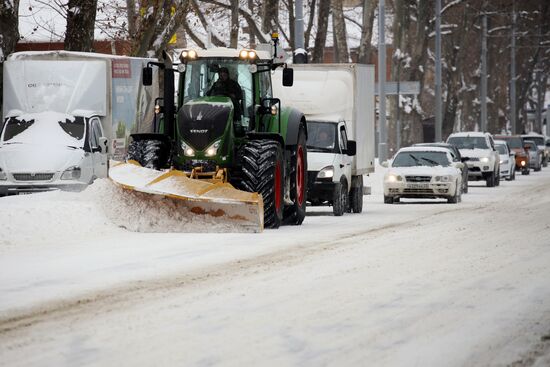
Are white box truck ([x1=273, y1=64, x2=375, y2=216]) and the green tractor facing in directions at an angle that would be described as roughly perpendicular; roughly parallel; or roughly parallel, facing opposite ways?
roughly parallel

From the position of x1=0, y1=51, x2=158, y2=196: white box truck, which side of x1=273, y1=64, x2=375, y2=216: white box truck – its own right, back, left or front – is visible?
right

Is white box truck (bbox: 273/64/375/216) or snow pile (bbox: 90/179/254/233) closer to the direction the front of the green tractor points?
the snow pile

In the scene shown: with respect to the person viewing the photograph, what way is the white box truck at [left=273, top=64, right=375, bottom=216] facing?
facing the viewer

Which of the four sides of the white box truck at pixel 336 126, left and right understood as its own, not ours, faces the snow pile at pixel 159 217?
front

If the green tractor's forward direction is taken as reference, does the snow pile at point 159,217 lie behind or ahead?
ahead

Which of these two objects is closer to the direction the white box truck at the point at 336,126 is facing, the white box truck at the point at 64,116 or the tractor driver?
the tractor driver

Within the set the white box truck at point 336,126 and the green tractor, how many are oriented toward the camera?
2

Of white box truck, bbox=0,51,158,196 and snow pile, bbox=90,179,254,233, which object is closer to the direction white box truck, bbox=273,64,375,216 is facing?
the snow pile
